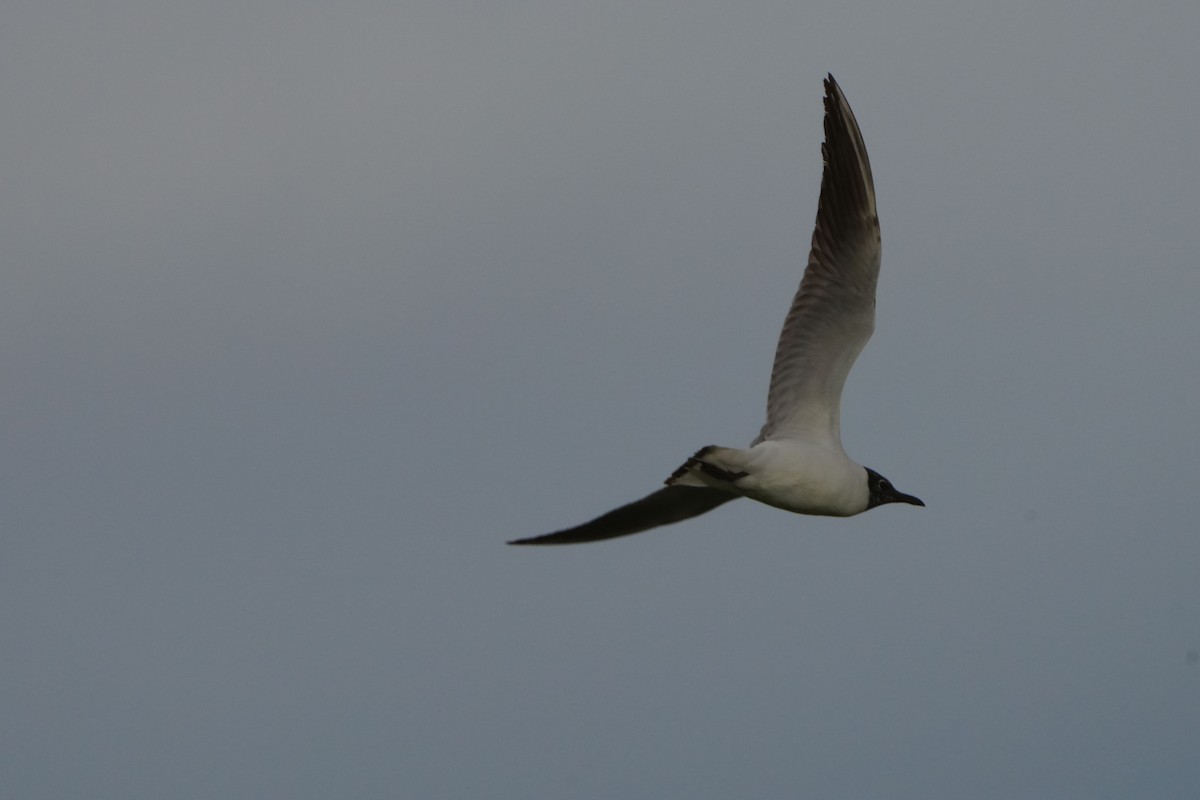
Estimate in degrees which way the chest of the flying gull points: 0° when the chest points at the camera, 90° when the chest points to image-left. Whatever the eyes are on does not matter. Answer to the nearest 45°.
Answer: approximately 270°
